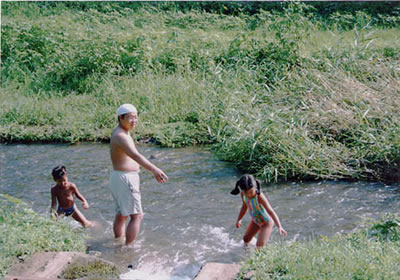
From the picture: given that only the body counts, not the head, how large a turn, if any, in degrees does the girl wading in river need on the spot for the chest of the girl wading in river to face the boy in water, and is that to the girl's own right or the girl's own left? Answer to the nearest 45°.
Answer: approximately 45° to the girl's own right

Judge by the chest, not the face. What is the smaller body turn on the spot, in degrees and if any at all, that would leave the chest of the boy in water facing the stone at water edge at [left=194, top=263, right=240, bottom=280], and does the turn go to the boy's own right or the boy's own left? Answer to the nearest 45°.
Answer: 0° — they already face it

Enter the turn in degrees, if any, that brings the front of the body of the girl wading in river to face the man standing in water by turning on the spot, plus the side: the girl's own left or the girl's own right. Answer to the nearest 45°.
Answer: approximately 45° to the girl's own right

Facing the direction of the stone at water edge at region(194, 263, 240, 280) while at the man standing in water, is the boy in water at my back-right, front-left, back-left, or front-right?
back-right

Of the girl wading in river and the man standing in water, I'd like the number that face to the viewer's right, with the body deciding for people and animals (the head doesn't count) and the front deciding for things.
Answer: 1

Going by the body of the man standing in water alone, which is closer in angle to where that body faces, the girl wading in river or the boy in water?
the girl wading in river

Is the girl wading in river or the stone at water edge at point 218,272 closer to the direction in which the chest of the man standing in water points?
the girl wading in river

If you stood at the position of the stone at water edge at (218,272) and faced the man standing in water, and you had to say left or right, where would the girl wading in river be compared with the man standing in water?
right

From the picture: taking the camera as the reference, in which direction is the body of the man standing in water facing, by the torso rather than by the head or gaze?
to the viewer's right

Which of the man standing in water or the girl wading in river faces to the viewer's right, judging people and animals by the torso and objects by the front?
the man standing in water

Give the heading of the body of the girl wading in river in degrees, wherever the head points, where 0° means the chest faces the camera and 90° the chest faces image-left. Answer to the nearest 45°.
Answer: approximately 45°

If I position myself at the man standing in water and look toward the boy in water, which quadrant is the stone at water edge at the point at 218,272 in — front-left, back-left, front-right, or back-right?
back-left
